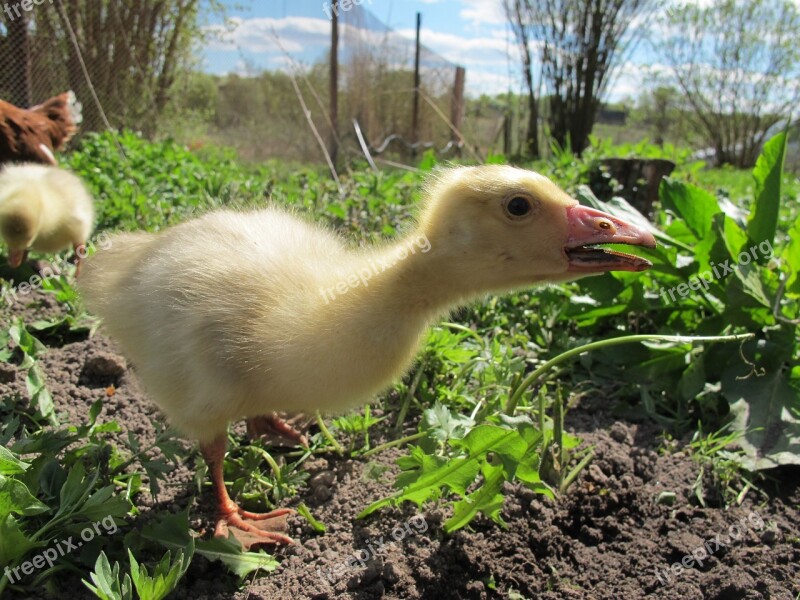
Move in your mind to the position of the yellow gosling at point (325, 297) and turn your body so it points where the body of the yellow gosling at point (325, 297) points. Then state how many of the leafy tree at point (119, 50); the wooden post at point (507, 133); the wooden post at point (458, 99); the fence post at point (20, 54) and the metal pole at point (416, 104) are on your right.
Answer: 0

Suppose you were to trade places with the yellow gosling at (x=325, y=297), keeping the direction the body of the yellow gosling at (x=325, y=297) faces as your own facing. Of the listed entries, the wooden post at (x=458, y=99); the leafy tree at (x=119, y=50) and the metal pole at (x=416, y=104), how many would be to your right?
0

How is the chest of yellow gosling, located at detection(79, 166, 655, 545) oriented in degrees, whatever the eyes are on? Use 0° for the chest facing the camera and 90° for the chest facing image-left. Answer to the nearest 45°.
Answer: approximately 270°

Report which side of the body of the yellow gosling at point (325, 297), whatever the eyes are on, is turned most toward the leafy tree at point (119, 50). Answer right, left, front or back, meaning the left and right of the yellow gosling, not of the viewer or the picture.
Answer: left

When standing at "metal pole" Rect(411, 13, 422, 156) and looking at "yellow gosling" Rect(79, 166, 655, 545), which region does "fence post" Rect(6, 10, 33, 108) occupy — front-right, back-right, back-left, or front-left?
front-right

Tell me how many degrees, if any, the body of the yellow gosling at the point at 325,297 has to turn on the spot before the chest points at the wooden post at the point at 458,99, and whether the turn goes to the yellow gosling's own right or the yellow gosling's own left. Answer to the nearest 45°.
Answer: approximately 90° to the yellow gosling's own left

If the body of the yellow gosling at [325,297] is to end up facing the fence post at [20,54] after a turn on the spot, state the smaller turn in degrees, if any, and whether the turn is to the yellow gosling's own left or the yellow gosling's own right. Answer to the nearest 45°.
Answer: approximately 135° to the yellow gosling's own left

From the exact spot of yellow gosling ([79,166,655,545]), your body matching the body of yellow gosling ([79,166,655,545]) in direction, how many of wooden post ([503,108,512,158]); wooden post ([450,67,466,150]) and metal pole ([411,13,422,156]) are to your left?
3

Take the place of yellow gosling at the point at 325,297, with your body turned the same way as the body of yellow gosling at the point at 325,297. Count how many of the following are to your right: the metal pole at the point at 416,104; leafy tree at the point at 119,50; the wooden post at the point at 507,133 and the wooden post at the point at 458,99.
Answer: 0

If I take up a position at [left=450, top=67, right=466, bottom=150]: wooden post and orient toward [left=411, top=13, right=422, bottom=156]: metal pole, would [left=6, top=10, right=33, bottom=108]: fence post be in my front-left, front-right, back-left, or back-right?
front-left

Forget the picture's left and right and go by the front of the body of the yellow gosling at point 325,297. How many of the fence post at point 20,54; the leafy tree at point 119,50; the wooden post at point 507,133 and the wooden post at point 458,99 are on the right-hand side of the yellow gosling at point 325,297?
0

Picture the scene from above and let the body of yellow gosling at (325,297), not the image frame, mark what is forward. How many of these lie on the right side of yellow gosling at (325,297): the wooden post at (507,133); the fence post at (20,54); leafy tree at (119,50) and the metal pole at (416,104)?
0

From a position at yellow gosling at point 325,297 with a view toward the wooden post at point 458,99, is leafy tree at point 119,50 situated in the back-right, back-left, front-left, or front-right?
front-left

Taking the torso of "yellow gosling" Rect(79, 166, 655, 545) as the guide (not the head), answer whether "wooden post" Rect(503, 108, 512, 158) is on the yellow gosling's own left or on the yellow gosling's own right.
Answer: on the yellow gosling's own left
